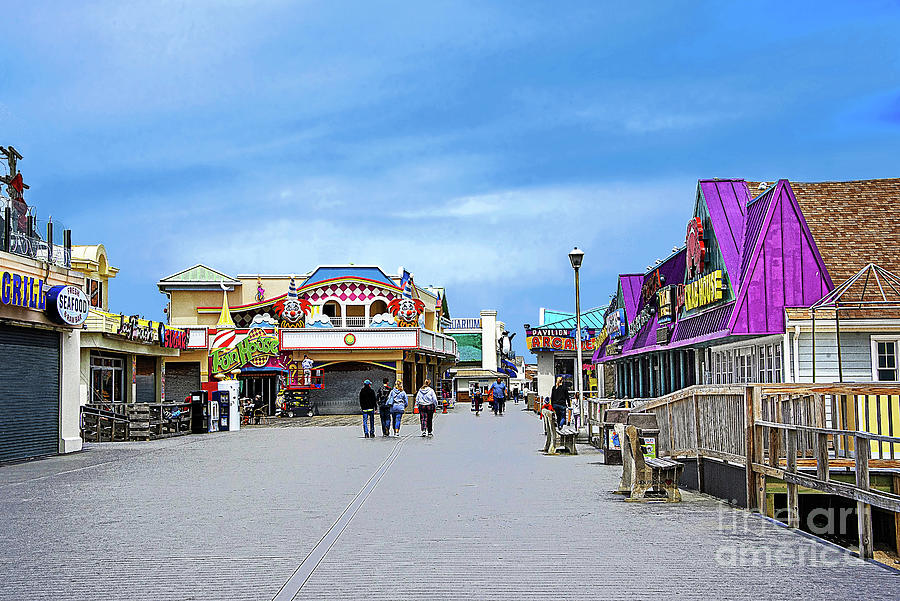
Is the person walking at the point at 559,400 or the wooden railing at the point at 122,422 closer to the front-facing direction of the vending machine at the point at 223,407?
the person walking

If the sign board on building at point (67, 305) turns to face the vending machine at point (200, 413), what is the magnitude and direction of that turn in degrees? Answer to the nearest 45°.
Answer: approximately 135° to its left

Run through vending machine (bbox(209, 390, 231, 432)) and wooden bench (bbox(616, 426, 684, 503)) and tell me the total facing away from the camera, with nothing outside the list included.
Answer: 0

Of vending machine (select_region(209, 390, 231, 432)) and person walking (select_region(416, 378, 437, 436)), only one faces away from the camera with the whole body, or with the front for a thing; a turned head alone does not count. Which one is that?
the person walking

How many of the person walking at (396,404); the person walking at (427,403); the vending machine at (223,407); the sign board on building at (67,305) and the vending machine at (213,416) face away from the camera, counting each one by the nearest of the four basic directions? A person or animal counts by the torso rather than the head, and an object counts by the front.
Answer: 2

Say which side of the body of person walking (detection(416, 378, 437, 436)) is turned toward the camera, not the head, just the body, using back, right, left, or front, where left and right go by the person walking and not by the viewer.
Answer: back

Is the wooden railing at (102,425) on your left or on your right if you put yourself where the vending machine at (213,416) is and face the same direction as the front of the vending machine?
on your right

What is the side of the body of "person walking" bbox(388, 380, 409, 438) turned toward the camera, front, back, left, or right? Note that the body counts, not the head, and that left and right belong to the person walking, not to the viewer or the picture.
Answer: back

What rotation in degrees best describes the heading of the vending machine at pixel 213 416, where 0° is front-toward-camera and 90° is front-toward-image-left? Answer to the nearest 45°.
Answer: approximately 315°

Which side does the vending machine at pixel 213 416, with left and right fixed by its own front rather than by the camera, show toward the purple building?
front

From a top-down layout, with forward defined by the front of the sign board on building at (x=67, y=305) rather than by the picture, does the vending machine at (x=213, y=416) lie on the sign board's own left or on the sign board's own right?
on the sign board's own left

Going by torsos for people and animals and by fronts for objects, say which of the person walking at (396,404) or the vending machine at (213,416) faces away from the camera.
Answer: the person walking

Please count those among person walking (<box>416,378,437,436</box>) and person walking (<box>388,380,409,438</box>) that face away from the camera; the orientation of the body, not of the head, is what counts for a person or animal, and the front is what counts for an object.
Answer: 2
